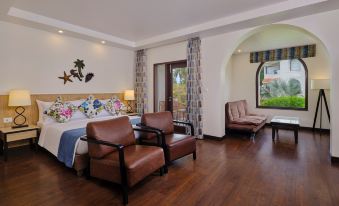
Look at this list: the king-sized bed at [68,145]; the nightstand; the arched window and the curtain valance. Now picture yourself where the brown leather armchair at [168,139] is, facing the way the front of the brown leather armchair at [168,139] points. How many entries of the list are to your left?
2

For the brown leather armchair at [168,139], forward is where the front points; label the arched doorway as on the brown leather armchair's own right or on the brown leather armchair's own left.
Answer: on the brown leather armchair's own left

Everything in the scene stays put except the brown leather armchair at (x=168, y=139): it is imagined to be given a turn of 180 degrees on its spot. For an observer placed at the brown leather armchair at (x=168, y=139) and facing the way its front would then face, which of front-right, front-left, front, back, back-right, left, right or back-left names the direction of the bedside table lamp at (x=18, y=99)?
front-left

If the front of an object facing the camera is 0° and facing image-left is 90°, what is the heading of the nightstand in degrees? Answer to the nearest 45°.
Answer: approximately 315°

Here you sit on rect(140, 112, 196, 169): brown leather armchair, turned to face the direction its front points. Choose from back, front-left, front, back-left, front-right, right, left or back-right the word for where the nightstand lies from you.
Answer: back-right
